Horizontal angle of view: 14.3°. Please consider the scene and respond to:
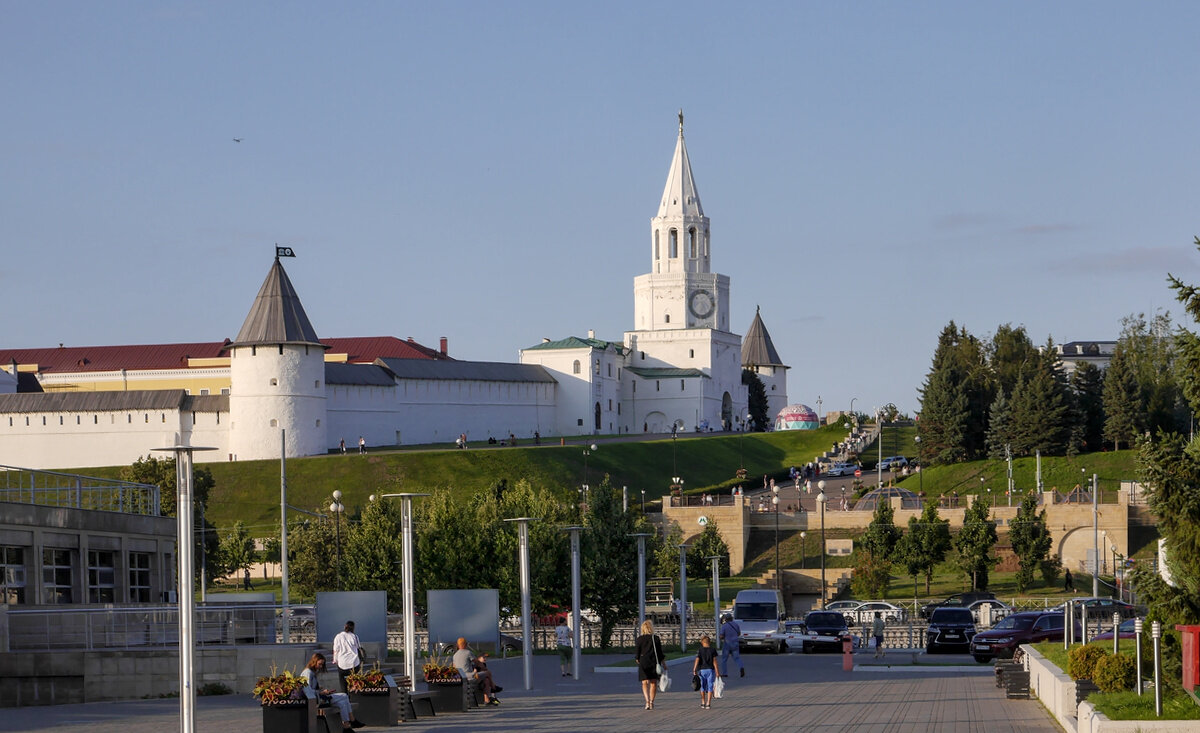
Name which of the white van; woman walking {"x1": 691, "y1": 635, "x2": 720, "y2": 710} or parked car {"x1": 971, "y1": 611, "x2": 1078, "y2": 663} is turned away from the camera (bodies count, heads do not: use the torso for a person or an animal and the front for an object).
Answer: the woman walking

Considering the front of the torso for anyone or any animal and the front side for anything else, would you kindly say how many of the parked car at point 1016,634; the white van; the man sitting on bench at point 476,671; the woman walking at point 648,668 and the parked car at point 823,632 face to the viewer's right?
1

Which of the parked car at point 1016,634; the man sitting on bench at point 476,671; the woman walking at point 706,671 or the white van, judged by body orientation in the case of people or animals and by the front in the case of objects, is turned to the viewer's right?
the man sitting on bench

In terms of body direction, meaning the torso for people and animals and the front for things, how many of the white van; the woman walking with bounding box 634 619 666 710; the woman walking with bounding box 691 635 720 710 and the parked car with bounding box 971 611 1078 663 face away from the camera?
2

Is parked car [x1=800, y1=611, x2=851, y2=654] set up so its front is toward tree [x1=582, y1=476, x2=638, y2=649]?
no

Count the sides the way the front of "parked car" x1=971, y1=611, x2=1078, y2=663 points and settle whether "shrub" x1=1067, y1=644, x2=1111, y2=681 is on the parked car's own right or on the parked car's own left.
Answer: on the parked car's own left

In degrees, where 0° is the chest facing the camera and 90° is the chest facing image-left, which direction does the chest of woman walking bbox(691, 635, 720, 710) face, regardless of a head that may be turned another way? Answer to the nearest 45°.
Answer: approximately 180°

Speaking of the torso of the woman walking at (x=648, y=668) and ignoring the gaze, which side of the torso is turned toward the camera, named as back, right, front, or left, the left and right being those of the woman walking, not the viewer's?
back

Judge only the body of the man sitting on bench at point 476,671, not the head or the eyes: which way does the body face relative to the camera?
to the viewer's right

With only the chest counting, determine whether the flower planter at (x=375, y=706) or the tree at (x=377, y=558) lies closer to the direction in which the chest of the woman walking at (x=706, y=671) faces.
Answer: the tree

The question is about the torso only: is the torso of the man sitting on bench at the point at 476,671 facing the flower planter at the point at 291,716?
no

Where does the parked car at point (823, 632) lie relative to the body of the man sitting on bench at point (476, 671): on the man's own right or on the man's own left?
on the man's own left

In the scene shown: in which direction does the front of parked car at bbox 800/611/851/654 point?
toward the camera

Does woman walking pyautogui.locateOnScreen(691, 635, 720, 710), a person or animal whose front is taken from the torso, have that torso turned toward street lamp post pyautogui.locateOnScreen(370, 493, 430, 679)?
no

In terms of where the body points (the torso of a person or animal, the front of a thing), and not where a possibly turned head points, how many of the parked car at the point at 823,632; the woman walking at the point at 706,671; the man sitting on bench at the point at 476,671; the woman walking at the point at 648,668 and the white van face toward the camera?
2
